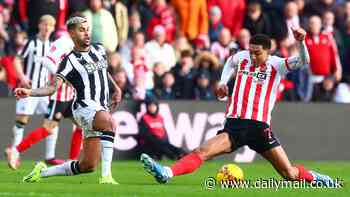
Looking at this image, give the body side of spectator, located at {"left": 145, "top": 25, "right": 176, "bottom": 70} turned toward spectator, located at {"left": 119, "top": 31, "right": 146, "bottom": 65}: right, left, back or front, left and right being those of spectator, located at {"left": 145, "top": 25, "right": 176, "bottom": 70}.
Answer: right

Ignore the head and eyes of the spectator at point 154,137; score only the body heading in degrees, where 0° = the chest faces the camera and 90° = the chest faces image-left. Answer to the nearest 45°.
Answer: approximately 315°

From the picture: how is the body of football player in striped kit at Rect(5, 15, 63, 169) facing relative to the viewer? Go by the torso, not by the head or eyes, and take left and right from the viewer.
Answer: facing the viewer and to the right of the viewer

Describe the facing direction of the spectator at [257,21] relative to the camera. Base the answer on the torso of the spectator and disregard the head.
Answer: toward the camera

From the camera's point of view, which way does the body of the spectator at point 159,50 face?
toward the camera

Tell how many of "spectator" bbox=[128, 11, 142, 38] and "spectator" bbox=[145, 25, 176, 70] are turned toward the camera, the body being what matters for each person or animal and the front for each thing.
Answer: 2

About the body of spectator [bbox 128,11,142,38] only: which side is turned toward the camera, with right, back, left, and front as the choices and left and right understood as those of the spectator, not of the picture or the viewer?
front

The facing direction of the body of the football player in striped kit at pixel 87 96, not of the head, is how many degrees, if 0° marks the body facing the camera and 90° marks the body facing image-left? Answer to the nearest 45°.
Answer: approximately 315°
